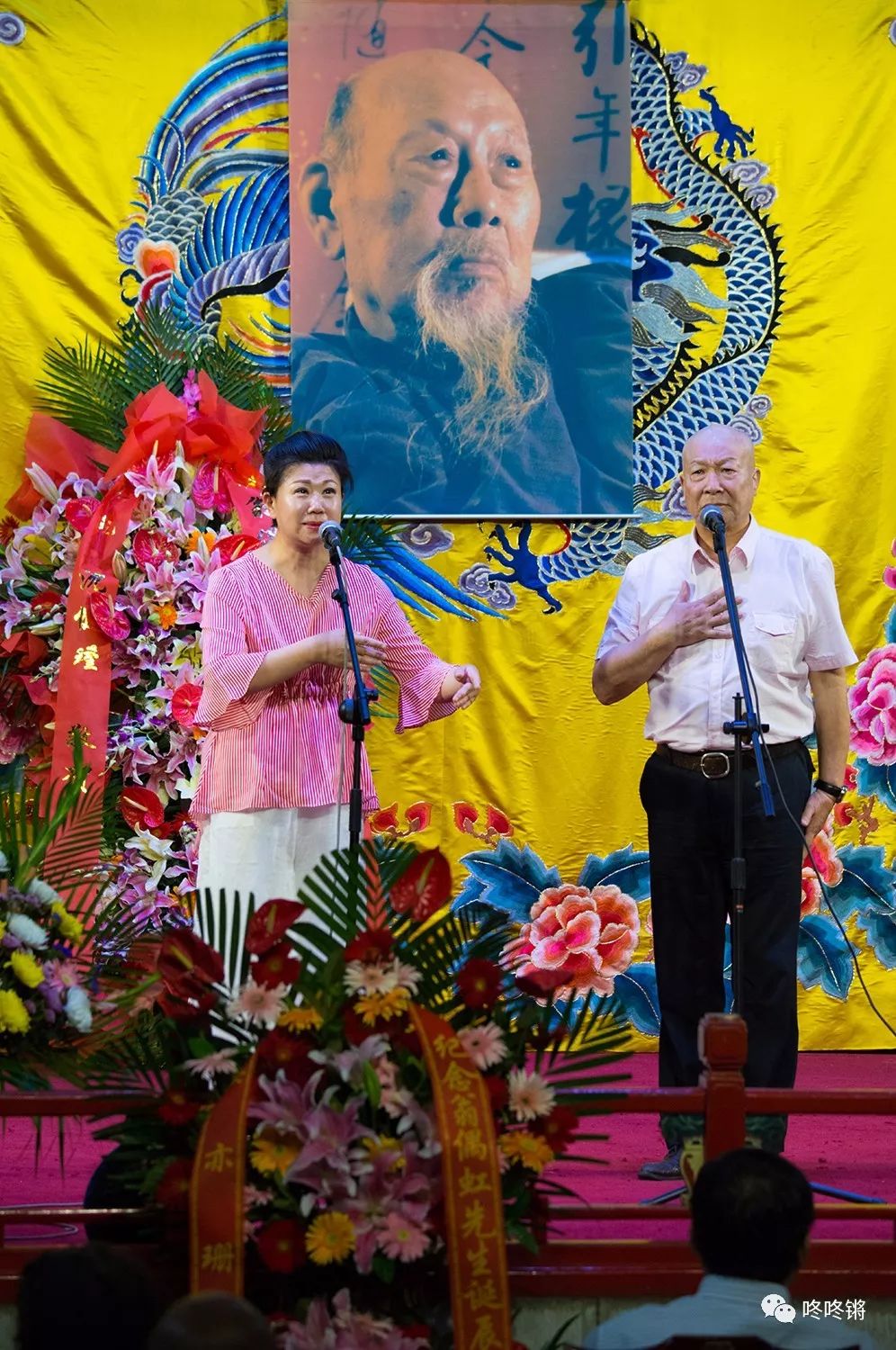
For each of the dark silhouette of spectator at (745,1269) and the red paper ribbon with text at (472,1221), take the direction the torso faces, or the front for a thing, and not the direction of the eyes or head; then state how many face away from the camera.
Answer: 1

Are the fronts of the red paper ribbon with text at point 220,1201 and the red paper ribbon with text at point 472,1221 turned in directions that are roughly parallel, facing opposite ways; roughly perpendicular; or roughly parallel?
roughly parallel

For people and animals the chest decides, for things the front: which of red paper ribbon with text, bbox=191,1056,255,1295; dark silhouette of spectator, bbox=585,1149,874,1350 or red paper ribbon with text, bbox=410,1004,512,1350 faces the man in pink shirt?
the dark silhouette of spectator

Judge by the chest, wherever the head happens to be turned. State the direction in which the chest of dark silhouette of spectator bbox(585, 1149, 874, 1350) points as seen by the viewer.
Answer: away from the camera

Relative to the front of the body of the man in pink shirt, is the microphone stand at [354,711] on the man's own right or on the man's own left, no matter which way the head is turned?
on the man's own right

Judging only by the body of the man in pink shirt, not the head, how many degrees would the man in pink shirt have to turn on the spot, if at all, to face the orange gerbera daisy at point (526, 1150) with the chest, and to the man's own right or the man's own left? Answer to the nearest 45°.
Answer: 0° — they already face it

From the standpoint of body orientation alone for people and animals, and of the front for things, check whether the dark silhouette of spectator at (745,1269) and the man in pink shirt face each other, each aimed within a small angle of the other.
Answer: yes

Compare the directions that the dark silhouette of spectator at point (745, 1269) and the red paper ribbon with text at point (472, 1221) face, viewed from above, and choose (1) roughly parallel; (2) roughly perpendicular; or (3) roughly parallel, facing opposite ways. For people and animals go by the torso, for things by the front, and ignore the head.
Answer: roughly parallel, facing opposite ways

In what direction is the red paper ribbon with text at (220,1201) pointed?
toward the camera

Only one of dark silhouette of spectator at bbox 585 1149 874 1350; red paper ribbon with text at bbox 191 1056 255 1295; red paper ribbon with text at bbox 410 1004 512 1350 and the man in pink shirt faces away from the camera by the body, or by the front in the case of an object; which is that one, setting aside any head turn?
the dark silhouette of spectator

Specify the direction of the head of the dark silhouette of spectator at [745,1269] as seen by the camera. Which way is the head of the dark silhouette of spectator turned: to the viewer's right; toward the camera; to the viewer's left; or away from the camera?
away from the camera

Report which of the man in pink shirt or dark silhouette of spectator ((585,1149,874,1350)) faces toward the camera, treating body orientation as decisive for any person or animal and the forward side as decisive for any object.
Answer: the man in pink shirt

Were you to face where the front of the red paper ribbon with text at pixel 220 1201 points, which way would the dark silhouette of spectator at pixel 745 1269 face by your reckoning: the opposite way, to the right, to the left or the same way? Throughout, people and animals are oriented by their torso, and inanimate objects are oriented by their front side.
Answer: the opposite way

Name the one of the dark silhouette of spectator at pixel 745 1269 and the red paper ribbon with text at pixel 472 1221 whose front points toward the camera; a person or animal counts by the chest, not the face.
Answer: the red paper ribbon with text

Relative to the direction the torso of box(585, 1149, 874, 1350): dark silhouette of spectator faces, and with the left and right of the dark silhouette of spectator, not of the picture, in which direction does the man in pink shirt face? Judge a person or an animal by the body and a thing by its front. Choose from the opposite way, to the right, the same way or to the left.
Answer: the opposite way

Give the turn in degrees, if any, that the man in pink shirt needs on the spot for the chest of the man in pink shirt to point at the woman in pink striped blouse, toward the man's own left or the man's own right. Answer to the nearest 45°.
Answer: approximately 90° to the man's own right

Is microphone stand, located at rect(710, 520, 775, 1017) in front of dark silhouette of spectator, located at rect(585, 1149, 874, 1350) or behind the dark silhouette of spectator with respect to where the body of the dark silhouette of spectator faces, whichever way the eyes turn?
in front

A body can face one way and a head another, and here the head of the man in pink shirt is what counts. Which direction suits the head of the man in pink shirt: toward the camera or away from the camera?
toward the camera
